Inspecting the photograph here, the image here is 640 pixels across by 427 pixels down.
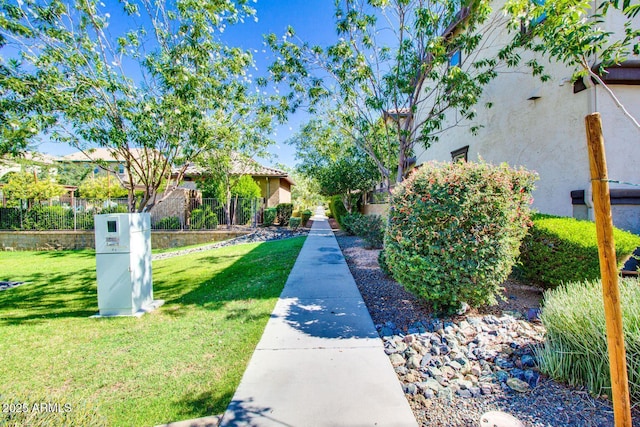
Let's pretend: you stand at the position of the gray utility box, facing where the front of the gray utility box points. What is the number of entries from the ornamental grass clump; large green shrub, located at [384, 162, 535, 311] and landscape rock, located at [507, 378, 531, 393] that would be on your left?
3

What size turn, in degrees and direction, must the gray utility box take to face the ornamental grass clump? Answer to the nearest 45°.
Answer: approximately 90° to its left

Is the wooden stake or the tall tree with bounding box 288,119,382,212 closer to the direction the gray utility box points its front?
the wooden stake

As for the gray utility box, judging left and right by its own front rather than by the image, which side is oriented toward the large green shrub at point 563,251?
left

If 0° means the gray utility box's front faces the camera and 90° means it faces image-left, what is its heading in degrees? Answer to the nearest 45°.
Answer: approximately 45°

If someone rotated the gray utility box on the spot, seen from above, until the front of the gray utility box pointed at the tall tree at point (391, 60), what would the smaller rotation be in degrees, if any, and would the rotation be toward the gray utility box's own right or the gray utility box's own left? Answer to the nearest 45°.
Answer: approximately 135° to the gray utility box's own left

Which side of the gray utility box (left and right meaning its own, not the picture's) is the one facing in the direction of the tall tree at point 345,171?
back

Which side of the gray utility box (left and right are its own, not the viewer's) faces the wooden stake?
left

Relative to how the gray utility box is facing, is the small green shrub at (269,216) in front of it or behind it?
behind

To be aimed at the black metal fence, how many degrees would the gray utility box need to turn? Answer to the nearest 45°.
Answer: approximately 135° to its right
